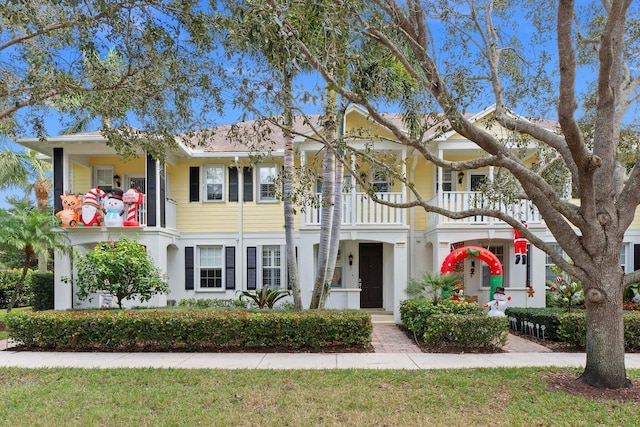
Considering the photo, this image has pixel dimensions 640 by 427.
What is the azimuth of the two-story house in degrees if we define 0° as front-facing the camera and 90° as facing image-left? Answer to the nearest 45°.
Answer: approximately 0°

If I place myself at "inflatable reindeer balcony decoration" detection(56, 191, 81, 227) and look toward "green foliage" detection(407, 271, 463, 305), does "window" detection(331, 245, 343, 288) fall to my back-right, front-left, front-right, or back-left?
front-left

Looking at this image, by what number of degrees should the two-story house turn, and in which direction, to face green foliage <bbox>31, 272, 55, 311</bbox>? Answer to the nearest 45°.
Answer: approximately 90° to its right

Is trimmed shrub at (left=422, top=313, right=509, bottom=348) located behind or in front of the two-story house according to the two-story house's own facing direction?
in front

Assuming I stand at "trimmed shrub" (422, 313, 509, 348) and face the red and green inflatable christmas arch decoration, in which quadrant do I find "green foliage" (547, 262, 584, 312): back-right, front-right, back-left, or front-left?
front-right

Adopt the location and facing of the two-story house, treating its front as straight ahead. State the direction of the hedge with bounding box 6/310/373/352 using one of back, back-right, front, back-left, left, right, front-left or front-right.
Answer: front

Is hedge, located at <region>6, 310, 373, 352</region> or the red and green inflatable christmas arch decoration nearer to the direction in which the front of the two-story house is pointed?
the hedge

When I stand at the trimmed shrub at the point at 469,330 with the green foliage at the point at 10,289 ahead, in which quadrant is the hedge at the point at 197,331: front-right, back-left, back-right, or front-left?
front-left
